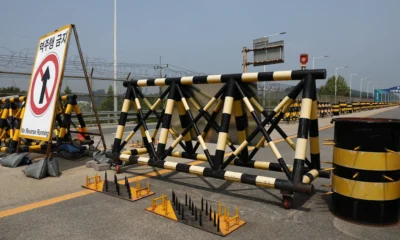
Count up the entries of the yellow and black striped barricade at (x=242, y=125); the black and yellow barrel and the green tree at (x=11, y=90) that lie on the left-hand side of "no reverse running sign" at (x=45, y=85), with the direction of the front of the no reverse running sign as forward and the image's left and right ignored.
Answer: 2

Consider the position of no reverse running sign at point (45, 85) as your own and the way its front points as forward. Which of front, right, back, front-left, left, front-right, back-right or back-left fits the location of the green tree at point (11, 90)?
back-right

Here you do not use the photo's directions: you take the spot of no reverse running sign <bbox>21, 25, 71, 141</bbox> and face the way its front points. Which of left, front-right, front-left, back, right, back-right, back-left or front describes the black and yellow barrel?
left

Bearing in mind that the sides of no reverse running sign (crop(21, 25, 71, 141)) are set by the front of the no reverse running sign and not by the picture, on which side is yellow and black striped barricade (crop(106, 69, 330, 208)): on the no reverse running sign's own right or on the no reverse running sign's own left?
on the no reverse running sign's own left

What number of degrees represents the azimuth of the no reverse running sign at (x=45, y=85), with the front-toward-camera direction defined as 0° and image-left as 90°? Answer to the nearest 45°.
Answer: approximately 45°

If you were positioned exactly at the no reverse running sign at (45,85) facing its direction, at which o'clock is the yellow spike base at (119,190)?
The yellow spike base is roughly at 10 o'clock from the no reverse running sign.
